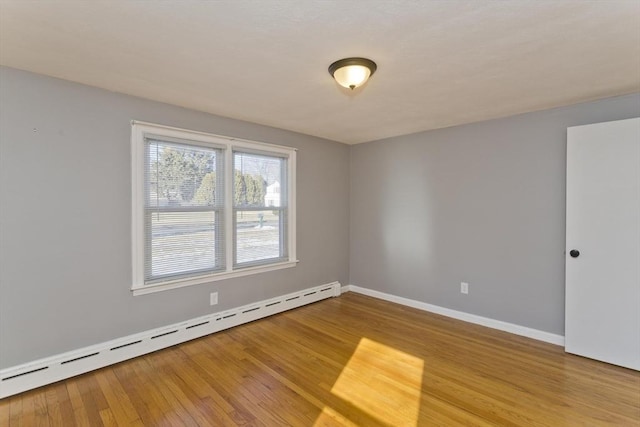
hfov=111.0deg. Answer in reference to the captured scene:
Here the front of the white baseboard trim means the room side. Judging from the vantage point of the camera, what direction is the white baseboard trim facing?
facing the viewer and to the left of the viewer

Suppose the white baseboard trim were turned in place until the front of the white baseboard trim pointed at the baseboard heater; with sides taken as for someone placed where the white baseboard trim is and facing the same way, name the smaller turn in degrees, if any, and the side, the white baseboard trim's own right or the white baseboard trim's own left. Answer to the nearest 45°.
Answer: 0° — it already faces it

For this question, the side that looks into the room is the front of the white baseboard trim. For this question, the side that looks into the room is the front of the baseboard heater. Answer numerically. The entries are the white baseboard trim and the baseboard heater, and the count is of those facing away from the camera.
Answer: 0

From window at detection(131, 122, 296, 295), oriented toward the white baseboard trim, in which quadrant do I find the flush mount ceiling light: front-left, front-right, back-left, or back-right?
front-right

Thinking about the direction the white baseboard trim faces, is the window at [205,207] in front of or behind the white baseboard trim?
in front

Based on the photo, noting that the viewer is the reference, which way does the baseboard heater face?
facing the viewer and to the right of the viewer
